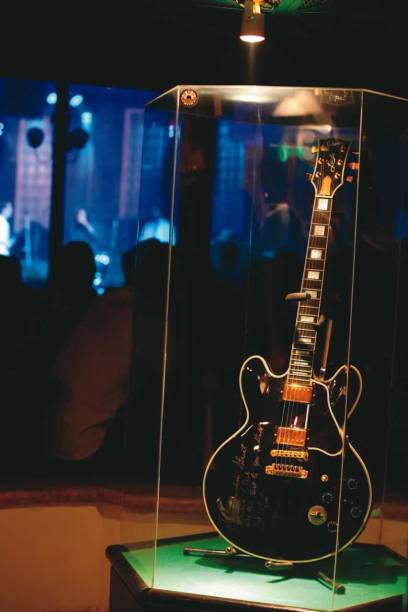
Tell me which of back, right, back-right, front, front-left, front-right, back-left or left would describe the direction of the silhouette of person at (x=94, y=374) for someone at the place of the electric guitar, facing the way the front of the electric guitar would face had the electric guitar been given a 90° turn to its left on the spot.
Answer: back-left

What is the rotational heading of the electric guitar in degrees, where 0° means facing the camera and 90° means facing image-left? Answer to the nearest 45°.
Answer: approximately 0°
